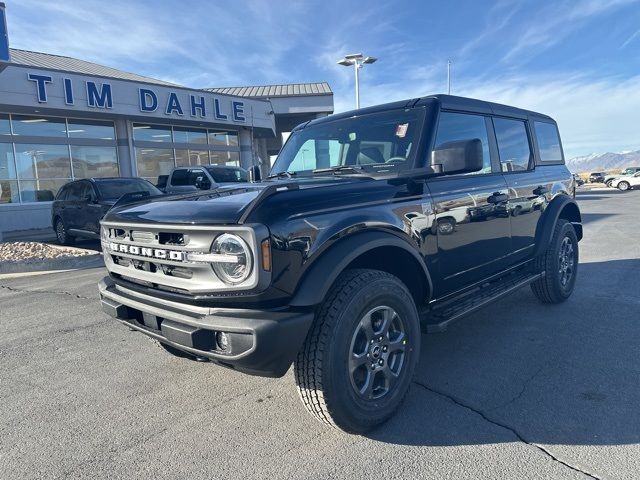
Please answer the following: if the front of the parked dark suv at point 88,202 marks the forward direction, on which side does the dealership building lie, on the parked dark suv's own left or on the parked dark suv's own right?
on the parked dark suv's own left

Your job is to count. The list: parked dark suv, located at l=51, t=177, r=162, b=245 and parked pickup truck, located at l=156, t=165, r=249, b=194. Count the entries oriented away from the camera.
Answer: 0

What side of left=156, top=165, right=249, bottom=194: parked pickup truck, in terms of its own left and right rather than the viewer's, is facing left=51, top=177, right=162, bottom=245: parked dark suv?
right

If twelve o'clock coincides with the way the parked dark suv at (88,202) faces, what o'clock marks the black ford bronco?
The black ford bronco is roughly at 1 o'clock from the parked dark suv.

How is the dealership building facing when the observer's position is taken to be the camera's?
facing the viewer and to the right of the viewer

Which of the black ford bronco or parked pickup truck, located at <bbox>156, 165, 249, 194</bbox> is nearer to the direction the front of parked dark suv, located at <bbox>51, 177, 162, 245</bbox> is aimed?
the black ford bronco

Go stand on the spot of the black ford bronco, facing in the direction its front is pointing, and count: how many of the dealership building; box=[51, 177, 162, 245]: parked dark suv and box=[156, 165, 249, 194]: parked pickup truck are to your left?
0

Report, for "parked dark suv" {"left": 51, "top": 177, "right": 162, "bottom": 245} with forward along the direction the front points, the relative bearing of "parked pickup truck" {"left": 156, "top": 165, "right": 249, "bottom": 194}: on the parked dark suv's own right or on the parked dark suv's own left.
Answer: on the parked dark suv's own left

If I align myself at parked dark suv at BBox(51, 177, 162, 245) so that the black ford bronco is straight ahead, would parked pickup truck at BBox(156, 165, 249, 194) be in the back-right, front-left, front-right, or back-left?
back-left

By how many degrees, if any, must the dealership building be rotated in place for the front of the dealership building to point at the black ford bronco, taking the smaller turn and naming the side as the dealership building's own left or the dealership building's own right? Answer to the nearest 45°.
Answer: approximately 45° to the dealership building's own right

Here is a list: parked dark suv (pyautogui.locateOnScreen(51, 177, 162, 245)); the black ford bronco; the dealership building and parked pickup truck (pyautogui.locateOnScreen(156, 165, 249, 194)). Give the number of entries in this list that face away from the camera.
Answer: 0

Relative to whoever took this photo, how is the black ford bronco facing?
facing the viewer and to the left of the viewer

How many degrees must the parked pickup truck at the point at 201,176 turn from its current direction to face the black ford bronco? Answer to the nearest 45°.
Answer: approximately 45° to its right

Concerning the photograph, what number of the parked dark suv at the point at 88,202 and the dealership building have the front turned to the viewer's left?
0

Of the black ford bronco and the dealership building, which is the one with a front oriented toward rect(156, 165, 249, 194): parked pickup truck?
the dealership building

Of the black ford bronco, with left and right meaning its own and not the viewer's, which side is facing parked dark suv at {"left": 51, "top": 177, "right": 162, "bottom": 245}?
right

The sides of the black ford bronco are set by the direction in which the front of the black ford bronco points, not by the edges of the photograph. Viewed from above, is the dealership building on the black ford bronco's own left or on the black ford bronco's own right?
on the black ford bronco's own right
